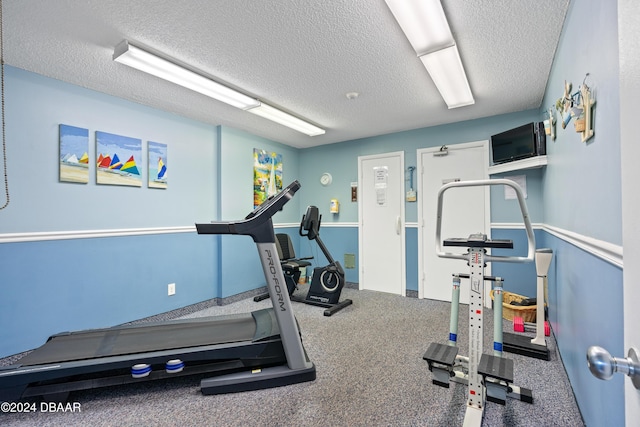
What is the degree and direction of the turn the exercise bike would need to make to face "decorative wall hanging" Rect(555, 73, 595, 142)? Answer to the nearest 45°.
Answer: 0° — it already faces it

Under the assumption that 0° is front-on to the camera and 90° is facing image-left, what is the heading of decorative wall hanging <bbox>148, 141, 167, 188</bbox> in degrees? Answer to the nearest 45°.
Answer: approximately 315°

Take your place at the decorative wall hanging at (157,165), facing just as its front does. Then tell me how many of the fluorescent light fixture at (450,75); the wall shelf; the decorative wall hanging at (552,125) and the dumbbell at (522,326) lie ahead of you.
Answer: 4

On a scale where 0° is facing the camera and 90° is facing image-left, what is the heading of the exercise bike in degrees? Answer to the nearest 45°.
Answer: approximately 315°

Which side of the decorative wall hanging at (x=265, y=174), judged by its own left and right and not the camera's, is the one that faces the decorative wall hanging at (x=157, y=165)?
right

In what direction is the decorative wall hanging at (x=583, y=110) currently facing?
to the viewer's left
